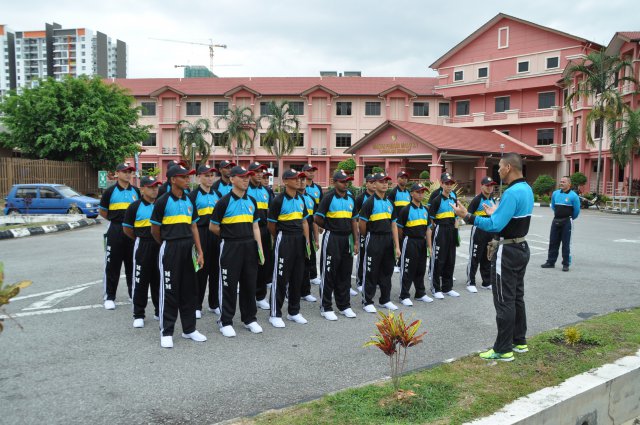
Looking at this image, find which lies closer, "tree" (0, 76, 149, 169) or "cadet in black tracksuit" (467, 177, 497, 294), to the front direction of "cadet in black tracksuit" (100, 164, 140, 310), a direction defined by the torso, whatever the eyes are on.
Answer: the cadet in black tracksuit

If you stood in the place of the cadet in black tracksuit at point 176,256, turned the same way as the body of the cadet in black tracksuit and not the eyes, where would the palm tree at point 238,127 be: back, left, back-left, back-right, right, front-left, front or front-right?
back-left

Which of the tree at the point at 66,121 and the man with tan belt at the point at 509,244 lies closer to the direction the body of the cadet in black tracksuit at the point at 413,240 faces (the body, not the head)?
the man with tan belt

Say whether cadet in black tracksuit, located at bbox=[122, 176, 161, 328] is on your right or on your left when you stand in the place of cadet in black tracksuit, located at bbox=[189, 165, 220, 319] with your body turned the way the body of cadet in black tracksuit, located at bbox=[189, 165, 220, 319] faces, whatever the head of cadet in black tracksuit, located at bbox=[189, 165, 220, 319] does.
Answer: on your right

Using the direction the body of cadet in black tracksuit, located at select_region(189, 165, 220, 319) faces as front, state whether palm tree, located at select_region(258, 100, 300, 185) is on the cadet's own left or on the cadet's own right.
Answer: on the cadet's own left

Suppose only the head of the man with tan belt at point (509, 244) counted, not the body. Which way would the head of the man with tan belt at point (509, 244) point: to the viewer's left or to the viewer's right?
to the viewer's left

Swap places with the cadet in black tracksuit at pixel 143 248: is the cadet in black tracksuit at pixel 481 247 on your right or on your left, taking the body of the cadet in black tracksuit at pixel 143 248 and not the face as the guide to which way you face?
on your left

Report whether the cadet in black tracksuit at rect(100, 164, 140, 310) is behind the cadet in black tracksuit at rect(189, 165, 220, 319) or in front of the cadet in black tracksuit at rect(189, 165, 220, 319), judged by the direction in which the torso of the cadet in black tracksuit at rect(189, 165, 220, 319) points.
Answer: behind

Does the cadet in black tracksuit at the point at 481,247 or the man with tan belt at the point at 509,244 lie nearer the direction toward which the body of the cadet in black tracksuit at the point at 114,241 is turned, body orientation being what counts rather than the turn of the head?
the man with tan belt
